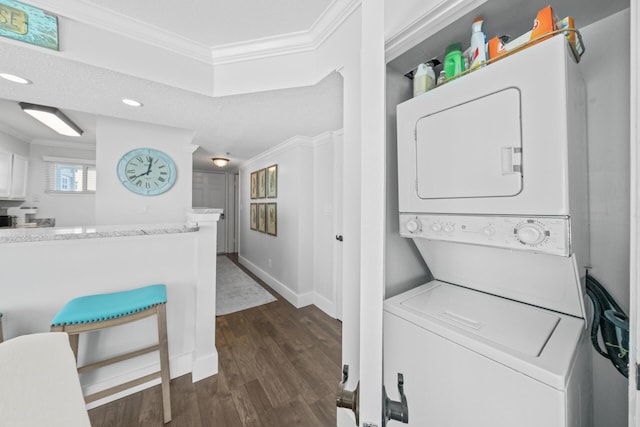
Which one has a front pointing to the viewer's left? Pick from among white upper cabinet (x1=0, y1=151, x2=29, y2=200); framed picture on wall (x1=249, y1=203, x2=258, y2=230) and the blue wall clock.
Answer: the framed picture on wall

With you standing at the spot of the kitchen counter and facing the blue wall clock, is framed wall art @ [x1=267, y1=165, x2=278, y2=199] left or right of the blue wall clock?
right

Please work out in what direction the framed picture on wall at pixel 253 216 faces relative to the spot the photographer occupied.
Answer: facing to the left of the viewer

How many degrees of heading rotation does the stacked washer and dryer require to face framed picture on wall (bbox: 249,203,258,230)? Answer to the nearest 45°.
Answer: approximately 90° to its right

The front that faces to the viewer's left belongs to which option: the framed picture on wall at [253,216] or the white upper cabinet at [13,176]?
the framed picture on wall

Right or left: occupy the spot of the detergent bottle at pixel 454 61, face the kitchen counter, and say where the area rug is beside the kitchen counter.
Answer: right

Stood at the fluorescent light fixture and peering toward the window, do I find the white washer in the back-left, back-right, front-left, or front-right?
back-right

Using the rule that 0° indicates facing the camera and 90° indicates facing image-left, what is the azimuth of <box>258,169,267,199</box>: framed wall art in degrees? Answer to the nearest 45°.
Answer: approximately 45°

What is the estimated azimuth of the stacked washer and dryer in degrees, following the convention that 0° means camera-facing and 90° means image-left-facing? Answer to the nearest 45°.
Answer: approximately 45°
